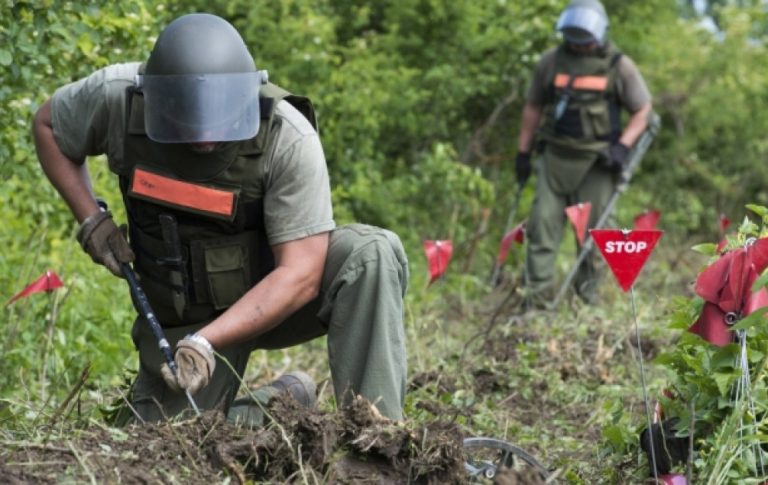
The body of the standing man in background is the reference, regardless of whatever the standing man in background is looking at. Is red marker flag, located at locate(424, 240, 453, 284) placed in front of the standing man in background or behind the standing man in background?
in front

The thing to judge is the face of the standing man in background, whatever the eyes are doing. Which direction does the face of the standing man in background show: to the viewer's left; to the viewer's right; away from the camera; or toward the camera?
toward the camera

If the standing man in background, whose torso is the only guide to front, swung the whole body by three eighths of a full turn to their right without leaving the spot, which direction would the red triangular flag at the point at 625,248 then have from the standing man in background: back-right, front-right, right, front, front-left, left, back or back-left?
back-left

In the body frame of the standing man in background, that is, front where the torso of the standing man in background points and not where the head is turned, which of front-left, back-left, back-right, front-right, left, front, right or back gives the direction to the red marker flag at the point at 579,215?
front

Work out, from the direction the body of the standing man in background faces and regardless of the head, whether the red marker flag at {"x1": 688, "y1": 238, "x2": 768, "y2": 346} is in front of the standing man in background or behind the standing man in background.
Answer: in front

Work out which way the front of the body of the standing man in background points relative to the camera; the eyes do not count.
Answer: toward the camera

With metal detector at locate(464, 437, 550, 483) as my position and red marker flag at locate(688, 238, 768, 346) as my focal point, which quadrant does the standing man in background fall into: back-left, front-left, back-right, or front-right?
front-left

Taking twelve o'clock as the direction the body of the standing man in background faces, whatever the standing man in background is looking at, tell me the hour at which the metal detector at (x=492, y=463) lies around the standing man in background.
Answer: The metal detector is roughly at 12 o'clock from the standing man in background.
